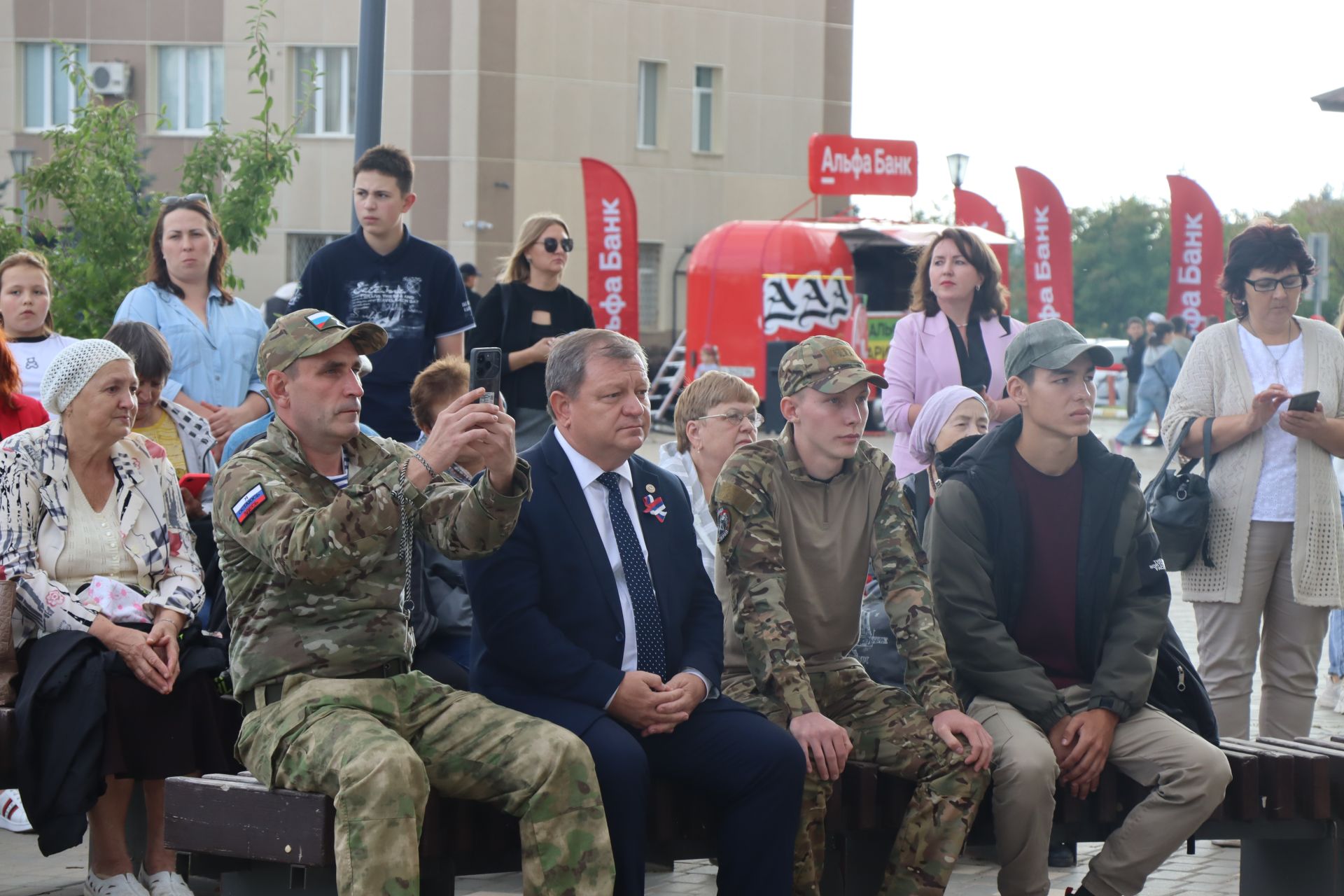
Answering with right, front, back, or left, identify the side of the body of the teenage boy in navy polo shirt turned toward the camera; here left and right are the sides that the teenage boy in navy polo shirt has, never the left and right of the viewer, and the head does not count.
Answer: front

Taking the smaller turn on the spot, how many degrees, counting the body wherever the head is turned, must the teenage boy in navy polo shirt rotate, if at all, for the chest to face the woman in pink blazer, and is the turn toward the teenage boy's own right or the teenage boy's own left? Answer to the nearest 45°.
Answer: approximately 90° to the teenage boy's own left

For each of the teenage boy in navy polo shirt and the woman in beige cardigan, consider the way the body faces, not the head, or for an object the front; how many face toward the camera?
2

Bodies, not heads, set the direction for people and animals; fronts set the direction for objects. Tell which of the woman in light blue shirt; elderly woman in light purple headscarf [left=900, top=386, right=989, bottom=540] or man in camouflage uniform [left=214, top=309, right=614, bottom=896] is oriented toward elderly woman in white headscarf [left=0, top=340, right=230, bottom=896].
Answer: the woman in light blue shirt

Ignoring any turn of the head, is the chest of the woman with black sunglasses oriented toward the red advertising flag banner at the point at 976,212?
no

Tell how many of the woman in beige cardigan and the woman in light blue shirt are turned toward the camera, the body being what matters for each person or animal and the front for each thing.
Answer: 2

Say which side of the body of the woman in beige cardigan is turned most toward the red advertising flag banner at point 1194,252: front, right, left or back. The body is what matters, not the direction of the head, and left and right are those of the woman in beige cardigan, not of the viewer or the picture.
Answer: back

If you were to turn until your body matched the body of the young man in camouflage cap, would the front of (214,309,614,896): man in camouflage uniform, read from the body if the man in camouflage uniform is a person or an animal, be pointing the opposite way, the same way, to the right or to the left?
the same way

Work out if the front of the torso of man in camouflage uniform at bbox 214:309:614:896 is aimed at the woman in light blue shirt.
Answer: no

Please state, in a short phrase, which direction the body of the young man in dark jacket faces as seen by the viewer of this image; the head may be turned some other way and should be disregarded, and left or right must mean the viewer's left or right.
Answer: facing the viewer and to the right of the viewer

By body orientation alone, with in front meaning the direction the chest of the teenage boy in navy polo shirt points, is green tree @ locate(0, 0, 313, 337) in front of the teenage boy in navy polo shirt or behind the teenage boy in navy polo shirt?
behind

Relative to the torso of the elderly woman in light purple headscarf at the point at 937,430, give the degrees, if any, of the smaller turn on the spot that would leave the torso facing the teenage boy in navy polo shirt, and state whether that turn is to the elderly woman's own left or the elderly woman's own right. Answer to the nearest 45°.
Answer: approximately 135° to the elderly woman's own right

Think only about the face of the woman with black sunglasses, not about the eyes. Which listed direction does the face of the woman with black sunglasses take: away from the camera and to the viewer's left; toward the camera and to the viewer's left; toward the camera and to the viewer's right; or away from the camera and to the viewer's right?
toward the camera and to the viewer's right

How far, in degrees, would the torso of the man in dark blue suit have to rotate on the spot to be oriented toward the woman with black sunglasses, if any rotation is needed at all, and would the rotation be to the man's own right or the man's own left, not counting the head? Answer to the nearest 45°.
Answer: approximately 135° to the man's own left

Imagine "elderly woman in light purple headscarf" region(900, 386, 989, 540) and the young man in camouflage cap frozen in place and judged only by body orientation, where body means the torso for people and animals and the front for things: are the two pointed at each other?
no

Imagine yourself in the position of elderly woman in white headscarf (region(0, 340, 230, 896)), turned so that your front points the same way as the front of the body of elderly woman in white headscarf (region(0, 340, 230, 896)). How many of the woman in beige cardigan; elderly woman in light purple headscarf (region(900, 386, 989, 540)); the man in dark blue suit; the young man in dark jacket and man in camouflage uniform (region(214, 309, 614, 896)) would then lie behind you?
0

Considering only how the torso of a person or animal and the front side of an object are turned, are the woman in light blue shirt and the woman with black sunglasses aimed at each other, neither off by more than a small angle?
no

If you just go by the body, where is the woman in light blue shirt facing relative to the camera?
toward the camera

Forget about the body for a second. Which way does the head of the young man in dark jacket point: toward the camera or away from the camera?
toward the camera

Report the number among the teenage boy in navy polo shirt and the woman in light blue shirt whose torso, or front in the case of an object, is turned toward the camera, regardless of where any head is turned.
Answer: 2

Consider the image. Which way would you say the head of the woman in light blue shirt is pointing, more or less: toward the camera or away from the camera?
toward the camera

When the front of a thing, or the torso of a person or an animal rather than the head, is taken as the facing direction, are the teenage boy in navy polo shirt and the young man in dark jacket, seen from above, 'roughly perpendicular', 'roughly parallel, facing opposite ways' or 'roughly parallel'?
roughly parallel
